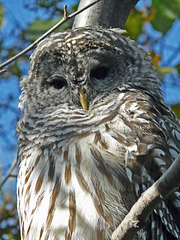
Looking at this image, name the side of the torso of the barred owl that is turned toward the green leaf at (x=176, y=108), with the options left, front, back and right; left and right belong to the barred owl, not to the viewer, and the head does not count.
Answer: back

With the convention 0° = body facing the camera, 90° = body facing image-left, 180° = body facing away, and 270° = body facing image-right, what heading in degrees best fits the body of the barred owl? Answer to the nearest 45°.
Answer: approximately 45°

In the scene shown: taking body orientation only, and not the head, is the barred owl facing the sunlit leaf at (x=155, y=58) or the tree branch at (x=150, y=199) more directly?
the tree branch

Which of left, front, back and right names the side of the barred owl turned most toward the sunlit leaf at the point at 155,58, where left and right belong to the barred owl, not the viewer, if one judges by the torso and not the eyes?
back
